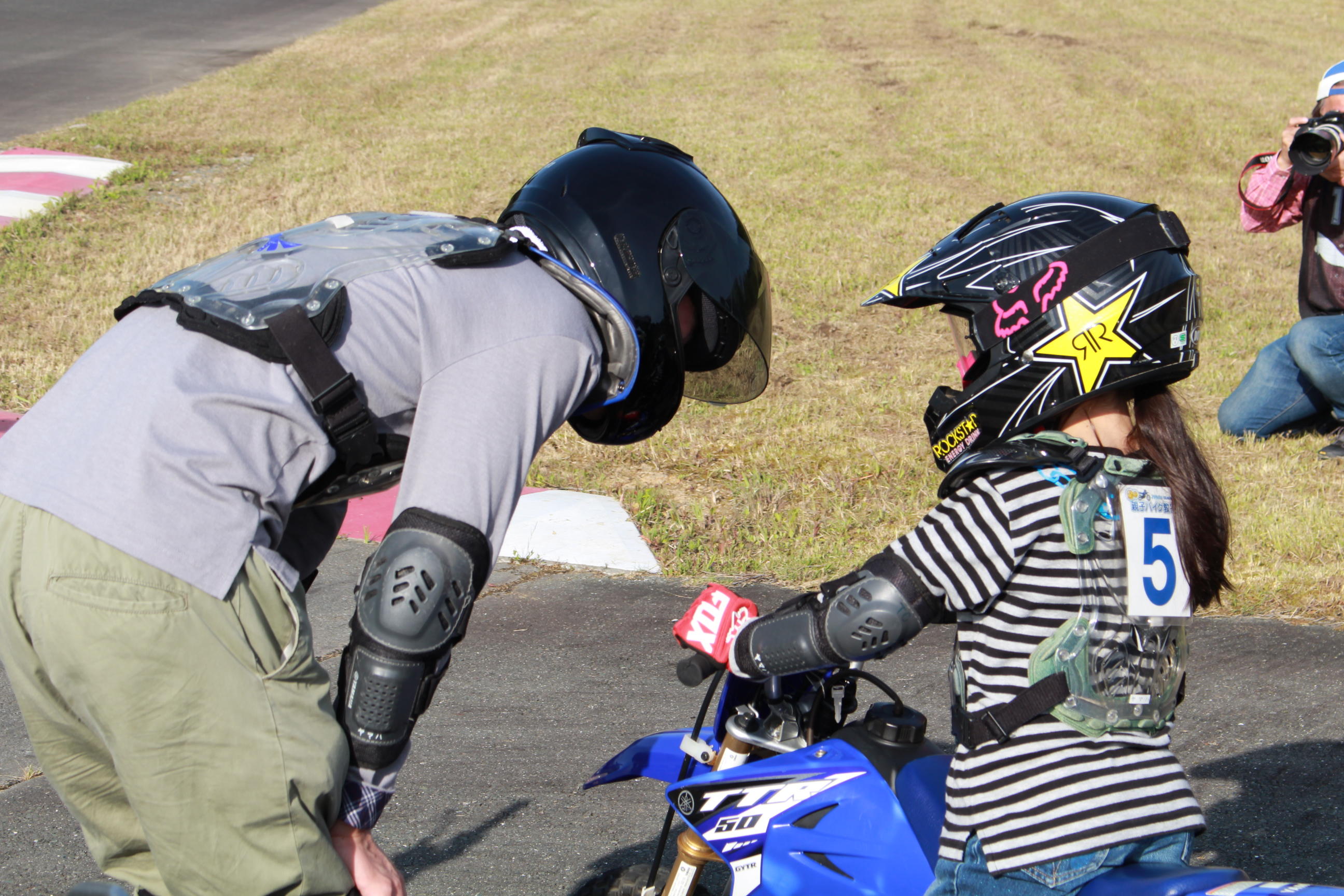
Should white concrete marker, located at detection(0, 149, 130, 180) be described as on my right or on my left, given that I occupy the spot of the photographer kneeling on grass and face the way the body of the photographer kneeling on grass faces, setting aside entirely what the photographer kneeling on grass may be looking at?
on my right

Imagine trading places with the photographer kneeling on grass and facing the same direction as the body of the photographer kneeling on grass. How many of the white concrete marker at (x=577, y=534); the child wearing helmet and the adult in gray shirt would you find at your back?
0

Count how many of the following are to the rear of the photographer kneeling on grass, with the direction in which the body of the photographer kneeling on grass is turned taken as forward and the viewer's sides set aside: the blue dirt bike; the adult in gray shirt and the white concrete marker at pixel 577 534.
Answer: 0

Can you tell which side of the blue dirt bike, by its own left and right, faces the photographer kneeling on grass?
right

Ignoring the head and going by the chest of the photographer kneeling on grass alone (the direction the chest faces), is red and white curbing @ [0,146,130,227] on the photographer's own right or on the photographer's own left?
on the photographer's own right

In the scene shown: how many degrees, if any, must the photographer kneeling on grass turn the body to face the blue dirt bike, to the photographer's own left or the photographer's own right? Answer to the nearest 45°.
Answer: approximately 45° to the photographer's own left

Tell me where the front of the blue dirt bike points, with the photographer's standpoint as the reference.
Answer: facing to the left of the viewer

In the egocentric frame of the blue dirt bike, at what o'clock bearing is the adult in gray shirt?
The adult in gray shirt is roughly at 11 o'clock from the blue dirt bike.

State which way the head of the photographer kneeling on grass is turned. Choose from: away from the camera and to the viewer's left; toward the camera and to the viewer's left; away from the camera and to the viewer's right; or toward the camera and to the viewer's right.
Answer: toward the camera and to the viewer's left

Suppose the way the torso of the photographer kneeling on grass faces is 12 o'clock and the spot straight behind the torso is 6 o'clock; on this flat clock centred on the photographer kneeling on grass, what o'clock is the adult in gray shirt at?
The adult in gray shirt is roughly at 11 o'clock from the photographer kneeling on grass.

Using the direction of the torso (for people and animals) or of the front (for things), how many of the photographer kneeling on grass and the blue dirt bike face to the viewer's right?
0

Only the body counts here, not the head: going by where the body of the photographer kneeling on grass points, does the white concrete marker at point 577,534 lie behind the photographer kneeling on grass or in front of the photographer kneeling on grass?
in front

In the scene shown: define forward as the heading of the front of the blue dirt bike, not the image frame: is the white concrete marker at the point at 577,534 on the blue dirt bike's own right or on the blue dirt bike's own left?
on the blue dirt bike's own right

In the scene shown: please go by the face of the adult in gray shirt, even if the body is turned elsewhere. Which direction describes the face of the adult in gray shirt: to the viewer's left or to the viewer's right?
to the viewer's right

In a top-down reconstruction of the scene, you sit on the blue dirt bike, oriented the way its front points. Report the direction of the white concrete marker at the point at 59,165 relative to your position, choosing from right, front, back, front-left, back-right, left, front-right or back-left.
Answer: front-right
